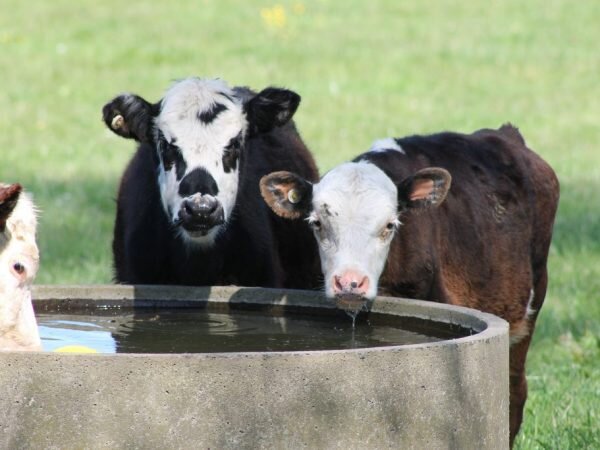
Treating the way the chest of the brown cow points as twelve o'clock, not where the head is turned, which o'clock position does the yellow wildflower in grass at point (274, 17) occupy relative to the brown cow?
The yellow wildflower in grass is roughly at 4 o'clock from the brown cow.

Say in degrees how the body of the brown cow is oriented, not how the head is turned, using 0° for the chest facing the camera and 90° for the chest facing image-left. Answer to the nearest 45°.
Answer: approximately 45°

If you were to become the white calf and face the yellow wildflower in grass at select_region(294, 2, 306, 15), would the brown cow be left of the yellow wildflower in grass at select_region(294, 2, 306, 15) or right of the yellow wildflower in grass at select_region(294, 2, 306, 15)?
right
